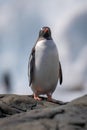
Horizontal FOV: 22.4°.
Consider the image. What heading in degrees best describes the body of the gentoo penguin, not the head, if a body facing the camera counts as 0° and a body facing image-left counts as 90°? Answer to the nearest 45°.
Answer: approximately 0°
